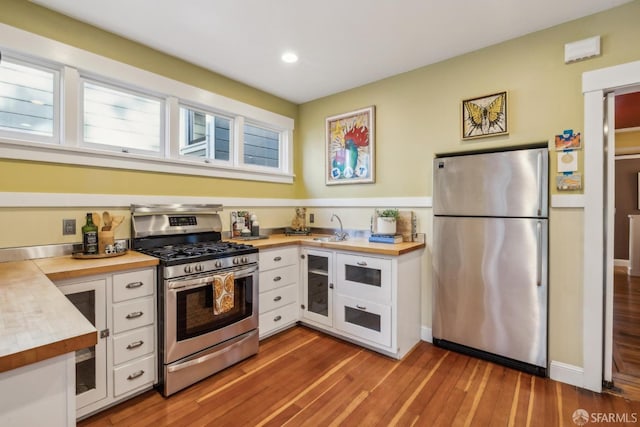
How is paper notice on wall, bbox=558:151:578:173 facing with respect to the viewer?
toward the camera

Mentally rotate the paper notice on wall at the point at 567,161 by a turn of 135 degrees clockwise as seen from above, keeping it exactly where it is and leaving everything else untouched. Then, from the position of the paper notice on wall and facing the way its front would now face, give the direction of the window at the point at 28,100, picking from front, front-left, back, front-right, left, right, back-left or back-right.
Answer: left

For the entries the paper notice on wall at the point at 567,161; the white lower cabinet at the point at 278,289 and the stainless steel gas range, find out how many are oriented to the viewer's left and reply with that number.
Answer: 0

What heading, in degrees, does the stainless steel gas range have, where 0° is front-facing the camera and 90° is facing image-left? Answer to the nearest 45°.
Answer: approximately 315°

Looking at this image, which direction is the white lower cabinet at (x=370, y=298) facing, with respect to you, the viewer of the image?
facing the viewer and to the left of the viewer

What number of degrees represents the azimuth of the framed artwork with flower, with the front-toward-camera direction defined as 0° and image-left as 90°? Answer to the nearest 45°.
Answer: approximately 45°

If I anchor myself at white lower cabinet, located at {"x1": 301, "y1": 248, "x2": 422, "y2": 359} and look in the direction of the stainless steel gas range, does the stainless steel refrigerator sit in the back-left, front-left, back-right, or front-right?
back-left

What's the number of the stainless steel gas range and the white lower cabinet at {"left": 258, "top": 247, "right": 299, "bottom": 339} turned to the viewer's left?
0

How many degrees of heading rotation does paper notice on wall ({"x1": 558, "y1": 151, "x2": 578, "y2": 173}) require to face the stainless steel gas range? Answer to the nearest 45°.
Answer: approximately 45° to its right

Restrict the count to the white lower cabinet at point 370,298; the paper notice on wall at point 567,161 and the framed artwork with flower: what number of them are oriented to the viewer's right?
0

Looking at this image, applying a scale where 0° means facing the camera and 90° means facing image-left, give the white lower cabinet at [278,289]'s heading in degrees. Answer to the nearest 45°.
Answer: approximately 315°
